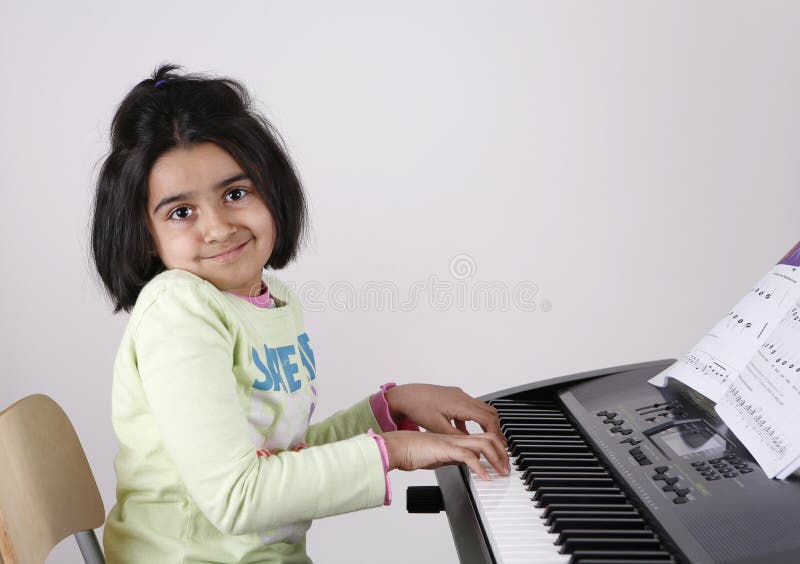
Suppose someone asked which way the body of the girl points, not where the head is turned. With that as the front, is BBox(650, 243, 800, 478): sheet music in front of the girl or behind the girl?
in front

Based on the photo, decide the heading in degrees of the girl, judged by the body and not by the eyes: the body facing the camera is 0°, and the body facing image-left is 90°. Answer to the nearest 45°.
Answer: approximately 315°
